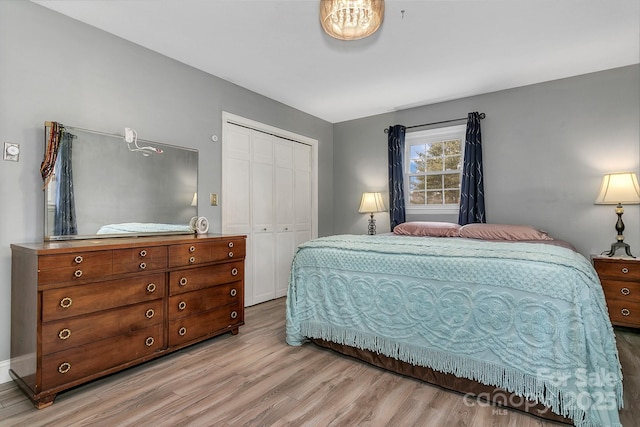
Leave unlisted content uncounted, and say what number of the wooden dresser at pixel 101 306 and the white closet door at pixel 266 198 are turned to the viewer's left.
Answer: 0

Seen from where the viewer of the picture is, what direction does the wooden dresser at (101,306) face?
facing the viewer and to the right of the viewer

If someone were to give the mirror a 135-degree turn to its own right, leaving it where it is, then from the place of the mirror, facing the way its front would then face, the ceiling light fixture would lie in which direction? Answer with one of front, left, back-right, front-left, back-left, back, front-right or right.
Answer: back-left

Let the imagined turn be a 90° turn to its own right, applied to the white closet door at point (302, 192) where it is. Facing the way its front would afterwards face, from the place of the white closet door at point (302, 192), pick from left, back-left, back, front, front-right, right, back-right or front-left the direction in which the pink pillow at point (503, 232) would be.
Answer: left

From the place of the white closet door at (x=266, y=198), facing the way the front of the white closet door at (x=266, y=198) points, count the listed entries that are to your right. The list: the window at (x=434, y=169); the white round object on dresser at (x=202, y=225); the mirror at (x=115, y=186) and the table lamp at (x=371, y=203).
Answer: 2

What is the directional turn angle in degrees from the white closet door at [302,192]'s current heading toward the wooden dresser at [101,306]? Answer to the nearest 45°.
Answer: approximately 90° to its right

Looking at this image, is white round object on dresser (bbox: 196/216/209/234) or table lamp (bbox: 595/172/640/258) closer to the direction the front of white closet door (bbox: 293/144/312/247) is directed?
the table lamp

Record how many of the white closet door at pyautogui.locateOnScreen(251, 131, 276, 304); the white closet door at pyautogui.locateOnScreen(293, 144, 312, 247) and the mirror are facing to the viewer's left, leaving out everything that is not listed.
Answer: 0

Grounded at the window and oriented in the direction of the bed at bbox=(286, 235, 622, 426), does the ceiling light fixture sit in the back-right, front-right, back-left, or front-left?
front-right

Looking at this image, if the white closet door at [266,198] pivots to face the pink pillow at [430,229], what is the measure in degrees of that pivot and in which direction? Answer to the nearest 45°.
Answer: approximately 45° to its left

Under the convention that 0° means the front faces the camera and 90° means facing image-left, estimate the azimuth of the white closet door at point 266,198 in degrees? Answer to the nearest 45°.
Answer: approximately 315°

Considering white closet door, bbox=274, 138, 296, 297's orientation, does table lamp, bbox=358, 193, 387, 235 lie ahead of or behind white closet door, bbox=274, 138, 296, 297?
ahead
